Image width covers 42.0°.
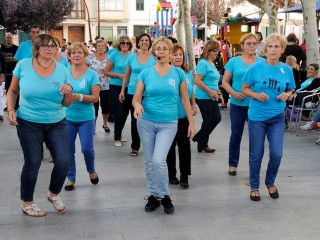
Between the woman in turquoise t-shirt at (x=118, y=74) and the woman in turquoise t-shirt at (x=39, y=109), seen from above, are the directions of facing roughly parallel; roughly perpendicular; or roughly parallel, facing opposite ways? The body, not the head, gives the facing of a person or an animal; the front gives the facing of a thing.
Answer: roughly parallel

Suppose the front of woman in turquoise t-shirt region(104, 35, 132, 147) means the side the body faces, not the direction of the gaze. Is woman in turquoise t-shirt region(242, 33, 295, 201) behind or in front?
in front

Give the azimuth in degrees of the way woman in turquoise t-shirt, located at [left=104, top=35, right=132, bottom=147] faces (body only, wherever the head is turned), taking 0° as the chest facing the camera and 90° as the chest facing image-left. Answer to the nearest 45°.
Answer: approximately 315°

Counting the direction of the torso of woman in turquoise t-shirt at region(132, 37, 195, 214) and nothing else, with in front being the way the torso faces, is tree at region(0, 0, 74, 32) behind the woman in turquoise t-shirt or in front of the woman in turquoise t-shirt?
behind

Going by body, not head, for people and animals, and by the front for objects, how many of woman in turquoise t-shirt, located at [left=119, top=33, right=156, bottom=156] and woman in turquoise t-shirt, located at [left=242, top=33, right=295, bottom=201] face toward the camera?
2

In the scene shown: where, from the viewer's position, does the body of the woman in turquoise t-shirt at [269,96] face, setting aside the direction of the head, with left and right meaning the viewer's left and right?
facing the viewer

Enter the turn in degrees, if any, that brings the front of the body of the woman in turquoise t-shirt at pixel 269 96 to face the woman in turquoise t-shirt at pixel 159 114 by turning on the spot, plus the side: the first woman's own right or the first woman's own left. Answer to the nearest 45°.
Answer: approximately 45° to the first woman's own right

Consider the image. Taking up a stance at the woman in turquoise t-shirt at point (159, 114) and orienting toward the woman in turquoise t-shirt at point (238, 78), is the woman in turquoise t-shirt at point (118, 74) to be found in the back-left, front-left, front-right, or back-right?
front-left

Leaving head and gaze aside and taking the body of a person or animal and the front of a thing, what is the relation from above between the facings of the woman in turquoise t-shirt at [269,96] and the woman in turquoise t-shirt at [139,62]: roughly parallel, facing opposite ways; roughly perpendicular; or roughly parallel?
roughly parallel

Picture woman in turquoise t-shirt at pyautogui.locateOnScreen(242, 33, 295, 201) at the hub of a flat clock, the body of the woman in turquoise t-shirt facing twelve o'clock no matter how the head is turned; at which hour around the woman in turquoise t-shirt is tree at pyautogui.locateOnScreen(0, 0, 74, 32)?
The tree is roughly at 5 o'clock from the woman in turquoise t-shirt.

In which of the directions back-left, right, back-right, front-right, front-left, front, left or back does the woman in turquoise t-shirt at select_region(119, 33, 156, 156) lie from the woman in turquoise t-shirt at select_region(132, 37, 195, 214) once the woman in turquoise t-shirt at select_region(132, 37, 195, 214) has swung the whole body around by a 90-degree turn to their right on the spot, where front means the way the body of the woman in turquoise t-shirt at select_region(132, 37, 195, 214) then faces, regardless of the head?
right

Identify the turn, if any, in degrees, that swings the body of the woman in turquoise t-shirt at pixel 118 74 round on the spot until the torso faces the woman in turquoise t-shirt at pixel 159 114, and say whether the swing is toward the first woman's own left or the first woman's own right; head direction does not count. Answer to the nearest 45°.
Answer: approximately 45° to the first woman's own right

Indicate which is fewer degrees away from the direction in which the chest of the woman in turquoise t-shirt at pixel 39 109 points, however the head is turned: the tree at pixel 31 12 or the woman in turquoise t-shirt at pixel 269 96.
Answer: the woman in turquoise t-shirt

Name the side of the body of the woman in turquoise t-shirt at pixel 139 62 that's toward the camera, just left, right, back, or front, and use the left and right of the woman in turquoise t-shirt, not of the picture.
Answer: front

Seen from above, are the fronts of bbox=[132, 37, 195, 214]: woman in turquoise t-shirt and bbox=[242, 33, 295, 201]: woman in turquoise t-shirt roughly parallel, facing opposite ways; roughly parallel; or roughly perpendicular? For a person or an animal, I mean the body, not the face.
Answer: roughly parallel

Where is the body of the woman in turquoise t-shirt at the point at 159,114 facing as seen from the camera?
toward the camera

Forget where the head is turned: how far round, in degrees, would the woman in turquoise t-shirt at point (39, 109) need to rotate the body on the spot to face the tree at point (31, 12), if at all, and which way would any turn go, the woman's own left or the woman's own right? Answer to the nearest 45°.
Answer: approximately 135° to the woman's own left
